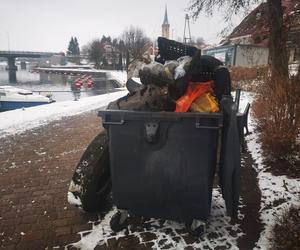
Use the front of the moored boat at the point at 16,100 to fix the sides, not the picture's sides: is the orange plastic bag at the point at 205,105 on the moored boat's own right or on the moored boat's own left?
on the moored boat's own right

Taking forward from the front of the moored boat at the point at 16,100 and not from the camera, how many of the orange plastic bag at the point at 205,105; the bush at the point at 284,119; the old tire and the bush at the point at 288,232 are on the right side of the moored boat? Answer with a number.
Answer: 4

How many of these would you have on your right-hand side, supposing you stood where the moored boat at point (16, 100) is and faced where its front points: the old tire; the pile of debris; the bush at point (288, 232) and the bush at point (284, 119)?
4

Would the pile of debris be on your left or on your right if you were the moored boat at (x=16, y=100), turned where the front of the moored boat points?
on your right

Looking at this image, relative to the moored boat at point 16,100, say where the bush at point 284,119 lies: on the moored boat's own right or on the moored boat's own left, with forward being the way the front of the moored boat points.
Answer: on the moored boat's own right

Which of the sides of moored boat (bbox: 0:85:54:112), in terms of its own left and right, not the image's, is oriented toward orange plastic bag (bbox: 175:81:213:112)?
right

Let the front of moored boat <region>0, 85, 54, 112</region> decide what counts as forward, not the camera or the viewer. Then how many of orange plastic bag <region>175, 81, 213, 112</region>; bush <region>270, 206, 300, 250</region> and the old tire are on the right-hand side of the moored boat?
3

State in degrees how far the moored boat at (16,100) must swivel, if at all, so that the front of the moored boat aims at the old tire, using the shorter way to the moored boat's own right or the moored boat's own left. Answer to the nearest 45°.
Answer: approximately 90° to the moored boat's own right

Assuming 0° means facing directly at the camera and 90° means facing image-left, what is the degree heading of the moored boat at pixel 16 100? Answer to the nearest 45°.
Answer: approximately 270°

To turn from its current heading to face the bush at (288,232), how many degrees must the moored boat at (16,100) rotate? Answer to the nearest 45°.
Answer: approximately 90° to its right

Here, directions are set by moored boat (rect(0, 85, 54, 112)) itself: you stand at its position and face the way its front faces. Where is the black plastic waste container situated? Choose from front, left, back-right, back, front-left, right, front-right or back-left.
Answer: right
